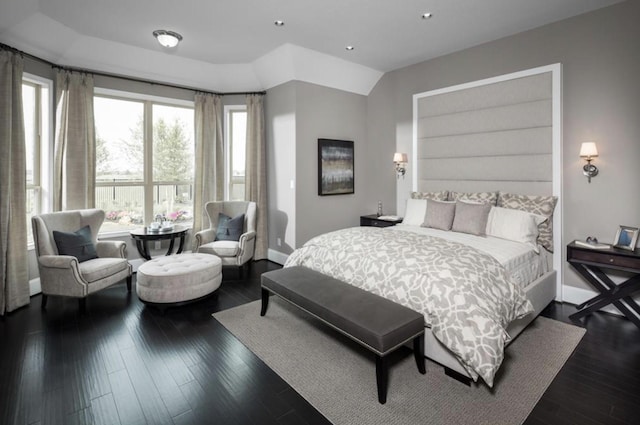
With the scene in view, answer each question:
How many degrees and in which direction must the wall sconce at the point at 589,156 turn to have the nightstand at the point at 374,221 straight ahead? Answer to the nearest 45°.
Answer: approximately 90° to its right

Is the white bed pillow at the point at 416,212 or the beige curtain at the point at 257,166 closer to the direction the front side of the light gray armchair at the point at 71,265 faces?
the white bed pillow

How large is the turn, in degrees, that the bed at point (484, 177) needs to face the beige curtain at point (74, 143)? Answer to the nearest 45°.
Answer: approximately 45° to its right

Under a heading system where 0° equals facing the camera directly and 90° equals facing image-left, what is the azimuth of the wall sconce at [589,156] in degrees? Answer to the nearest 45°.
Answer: approximately 0°

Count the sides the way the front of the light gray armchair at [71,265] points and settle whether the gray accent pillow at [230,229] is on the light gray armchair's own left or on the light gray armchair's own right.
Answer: on the light gray armchair's own left

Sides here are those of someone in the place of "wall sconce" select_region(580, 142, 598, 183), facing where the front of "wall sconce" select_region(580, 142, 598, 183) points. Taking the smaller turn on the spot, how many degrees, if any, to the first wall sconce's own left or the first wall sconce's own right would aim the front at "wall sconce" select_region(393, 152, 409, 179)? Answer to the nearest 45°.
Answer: approximately 90° to the first wall sconce's own right
